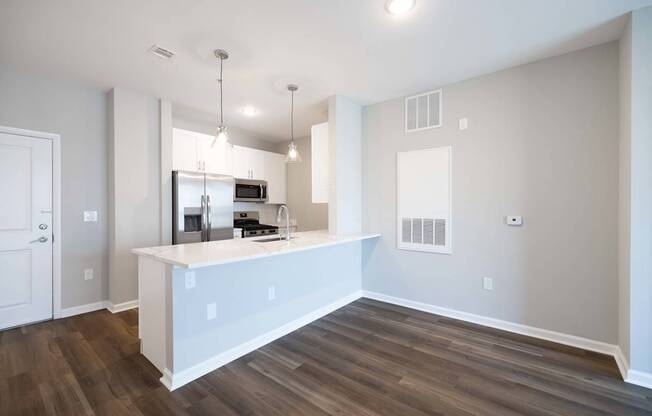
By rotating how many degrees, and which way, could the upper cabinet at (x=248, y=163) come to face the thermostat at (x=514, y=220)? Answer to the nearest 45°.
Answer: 0° — it already faces it

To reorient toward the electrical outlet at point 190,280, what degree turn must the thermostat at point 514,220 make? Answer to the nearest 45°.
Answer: approximately 45° to its right

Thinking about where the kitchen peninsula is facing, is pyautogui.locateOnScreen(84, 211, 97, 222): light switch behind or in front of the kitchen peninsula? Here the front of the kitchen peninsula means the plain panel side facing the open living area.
behind

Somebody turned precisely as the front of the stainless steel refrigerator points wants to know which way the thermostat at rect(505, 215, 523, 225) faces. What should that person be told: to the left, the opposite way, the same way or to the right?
to the right

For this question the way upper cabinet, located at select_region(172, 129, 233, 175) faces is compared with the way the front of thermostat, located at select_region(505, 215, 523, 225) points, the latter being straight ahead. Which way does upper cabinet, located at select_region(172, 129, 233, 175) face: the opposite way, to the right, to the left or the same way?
to the left

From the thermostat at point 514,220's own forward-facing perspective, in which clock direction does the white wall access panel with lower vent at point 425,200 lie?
The white wall access panel with lower vent is roughly at 3 o'clock from the thermostat.
